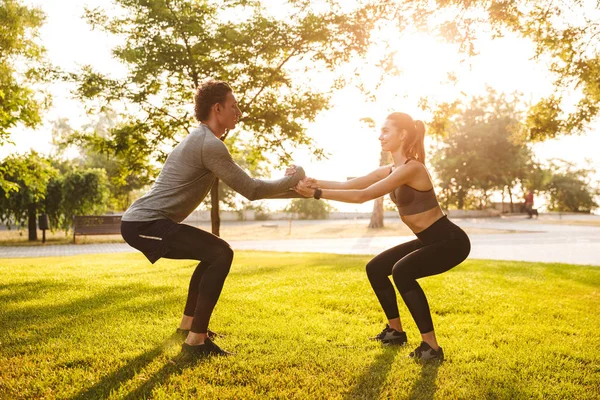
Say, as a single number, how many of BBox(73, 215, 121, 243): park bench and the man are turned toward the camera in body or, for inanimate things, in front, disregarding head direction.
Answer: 1

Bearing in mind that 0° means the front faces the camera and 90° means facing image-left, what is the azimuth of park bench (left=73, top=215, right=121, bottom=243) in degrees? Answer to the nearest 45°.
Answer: approximately 0°

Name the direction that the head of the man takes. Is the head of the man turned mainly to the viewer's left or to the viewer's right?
to the viewer's right

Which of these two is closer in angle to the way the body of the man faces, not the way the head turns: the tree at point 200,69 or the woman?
the woman

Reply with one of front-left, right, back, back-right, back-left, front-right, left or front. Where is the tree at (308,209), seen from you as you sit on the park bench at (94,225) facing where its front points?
back-left

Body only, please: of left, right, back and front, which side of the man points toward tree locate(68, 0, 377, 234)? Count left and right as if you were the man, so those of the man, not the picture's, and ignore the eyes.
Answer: left

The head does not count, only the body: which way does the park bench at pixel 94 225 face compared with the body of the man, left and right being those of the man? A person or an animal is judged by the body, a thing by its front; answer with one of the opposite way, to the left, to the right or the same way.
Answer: to the right

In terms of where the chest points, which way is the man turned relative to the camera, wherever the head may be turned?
to the viewer's right
